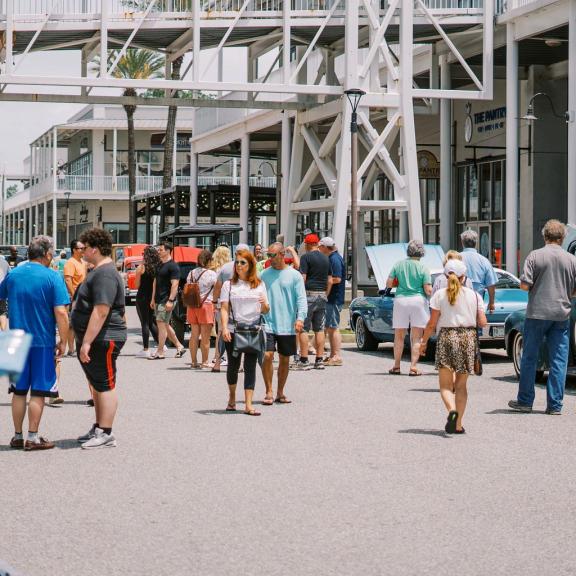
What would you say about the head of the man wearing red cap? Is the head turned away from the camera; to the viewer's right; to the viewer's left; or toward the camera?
away from the camera

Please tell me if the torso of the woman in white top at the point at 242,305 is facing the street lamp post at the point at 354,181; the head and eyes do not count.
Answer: no

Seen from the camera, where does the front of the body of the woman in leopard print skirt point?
away from the camera

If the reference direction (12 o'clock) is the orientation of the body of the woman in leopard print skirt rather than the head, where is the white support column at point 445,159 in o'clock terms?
The white support column is roughly at 12 o'clock from the woman in leopard print skirt.

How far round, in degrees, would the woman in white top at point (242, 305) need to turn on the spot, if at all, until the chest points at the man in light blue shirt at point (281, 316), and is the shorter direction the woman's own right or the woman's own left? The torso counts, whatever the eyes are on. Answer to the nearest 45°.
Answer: approximately 135° to the woman's own left

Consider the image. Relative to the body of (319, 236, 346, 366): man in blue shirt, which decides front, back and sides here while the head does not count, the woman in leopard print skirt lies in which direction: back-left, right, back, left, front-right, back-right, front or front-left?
left

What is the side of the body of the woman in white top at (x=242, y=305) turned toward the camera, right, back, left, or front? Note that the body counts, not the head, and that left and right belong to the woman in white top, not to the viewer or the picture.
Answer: front

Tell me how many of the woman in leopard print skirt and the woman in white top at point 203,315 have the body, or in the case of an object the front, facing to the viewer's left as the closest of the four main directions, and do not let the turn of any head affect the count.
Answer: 0

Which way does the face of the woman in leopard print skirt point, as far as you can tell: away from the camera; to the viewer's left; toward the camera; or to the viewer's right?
away from the camera
